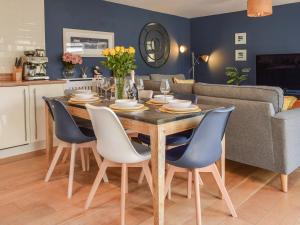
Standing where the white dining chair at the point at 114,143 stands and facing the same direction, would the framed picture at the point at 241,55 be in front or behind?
in front

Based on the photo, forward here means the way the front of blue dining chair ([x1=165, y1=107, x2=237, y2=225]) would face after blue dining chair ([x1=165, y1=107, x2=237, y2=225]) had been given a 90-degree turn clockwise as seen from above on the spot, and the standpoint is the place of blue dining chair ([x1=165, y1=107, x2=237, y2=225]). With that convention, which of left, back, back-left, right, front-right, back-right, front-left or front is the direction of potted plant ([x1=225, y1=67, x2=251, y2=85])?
front-left

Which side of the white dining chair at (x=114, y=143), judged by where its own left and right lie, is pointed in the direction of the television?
front

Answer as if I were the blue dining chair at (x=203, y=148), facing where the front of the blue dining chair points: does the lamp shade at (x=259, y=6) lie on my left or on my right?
on my right

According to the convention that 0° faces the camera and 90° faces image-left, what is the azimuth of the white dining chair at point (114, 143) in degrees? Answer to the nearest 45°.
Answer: approximately 225°

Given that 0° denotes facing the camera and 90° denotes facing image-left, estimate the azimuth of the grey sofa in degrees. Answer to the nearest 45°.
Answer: approximately 225°

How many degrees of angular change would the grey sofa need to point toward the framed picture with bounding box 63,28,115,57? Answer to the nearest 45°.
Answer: approximately 90° to its left

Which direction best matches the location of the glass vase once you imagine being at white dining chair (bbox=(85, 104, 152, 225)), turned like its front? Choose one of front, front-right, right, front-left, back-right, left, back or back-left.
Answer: front-left

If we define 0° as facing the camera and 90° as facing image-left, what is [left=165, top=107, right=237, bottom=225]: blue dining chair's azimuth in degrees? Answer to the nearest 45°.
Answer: approximately 135°

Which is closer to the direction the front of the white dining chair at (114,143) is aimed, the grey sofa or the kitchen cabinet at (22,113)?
the grey sofa
